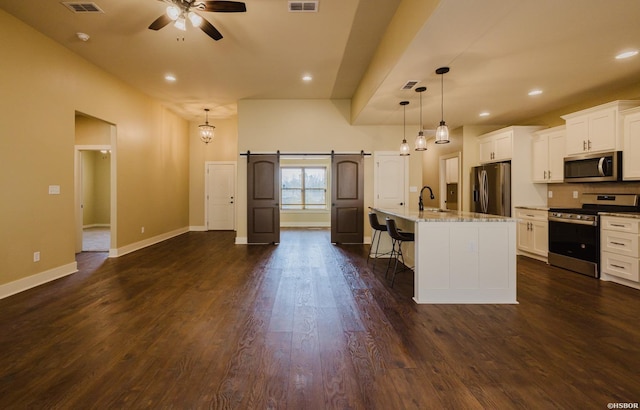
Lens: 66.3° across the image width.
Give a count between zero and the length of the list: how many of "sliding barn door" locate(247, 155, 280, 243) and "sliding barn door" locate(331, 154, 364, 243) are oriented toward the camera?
2

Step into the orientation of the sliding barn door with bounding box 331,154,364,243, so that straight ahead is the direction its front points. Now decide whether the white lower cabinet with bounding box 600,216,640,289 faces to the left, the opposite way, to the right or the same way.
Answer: to the right

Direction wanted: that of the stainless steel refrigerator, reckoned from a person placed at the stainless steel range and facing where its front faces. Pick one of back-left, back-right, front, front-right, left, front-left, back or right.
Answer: right

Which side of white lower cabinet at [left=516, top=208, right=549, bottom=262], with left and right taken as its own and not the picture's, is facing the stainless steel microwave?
left

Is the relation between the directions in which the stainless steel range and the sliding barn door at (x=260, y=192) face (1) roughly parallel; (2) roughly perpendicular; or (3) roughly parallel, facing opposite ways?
roughly perpendicular

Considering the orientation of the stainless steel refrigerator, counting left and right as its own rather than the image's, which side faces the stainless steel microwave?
left

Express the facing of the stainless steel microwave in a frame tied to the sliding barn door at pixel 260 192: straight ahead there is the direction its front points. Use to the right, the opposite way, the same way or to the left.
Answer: to the right

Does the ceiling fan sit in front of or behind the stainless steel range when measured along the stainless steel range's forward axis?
in front

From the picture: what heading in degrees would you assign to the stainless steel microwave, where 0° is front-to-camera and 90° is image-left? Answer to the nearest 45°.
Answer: approximately 45°

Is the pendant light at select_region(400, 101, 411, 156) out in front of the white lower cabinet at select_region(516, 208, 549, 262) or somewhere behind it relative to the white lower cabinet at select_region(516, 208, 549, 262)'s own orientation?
in front
